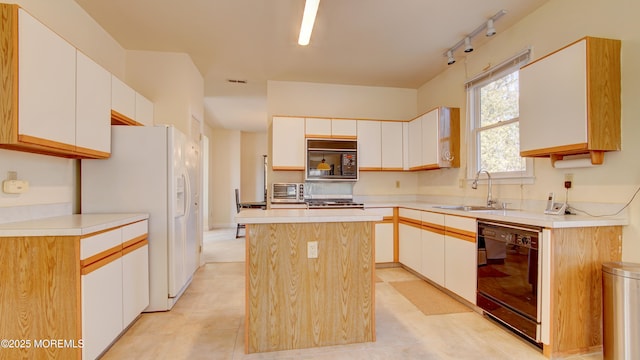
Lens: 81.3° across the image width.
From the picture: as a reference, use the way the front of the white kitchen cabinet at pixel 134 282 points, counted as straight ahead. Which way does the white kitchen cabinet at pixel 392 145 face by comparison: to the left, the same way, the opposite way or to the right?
to the right

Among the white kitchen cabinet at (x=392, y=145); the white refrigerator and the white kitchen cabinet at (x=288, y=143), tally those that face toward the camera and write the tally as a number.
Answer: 2

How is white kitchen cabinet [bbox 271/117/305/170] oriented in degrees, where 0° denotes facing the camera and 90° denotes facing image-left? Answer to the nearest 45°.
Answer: approximately 0°

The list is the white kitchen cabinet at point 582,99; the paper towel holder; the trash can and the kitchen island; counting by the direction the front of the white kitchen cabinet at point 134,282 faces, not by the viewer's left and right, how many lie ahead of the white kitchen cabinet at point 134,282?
4

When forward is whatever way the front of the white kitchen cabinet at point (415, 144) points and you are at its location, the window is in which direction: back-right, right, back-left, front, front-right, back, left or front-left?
left

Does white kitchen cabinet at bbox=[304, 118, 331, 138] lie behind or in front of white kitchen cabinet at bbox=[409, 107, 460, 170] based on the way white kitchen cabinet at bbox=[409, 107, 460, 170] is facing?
in front

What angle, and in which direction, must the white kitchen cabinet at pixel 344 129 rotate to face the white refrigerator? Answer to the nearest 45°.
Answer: approximately 45° to its right

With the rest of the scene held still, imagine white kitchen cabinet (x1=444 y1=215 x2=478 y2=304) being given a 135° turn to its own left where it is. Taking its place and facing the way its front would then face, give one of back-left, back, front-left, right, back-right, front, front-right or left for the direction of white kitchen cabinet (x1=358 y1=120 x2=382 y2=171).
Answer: back-left

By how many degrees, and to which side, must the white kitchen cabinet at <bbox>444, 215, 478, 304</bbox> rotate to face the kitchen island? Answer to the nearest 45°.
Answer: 0° — it already faces it

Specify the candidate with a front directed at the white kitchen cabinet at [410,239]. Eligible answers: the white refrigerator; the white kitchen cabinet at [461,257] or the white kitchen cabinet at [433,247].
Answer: the white refrigerator

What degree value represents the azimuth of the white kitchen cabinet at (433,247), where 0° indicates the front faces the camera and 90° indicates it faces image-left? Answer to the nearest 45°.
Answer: approximately 45°
